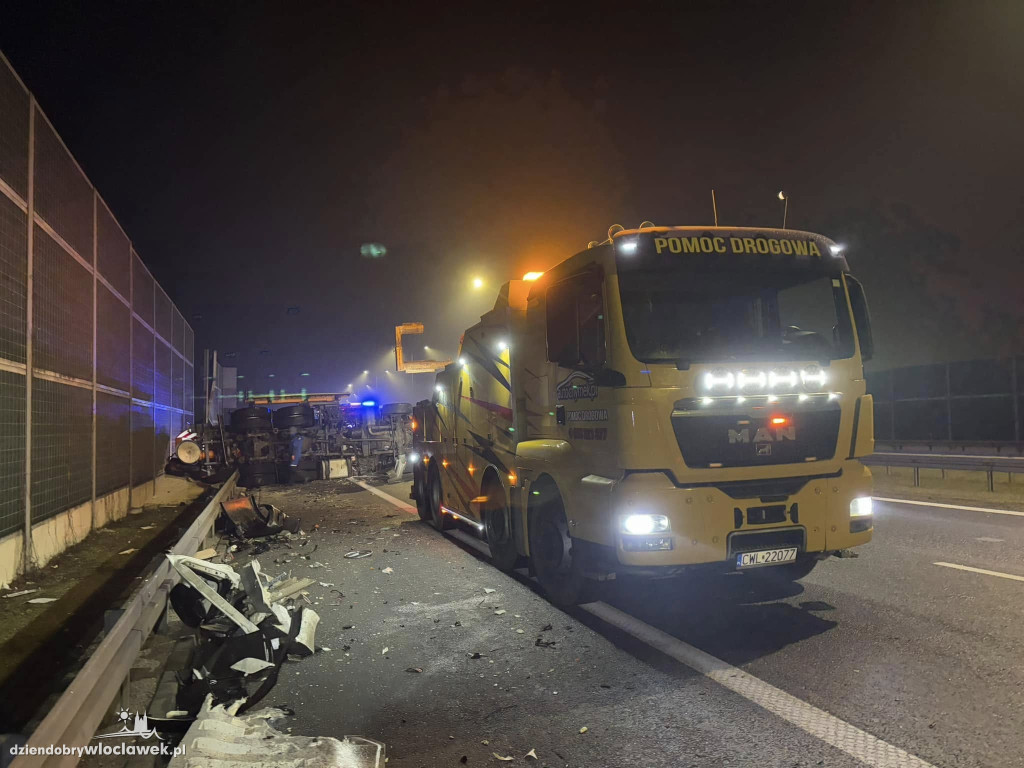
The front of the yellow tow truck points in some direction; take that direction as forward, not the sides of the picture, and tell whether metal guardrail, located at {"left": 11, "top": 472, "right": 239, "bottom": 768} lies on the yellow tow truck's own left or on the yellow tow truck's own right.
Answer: on the yellow tow truck's own right

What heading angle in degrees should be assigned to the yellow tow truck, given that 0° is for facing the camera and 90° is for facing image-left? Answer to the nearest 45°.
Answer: approximately 315°

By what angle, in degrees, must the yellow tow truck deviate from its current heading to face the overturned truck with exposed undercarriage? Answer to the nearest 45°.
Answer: approximately 180°

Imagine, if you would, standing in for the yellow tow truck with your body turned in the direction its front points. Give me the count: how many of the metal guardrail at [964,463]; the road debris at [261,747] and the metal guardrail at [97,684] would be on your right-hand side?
2

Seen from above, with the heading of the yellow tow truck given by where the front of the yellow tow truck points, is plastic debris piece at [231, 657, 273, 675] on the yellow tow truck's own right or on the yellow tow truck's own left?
on the yellow tow truck's own right

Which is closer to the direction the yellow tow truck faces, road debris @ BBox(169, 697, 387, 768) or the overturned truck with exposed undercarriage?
the road debris

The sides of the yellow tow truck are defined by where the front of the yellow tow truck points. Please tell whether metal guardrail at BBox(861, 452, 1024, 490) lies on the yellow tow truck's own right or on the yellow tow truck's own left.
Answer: on the yellow tow truck's own left

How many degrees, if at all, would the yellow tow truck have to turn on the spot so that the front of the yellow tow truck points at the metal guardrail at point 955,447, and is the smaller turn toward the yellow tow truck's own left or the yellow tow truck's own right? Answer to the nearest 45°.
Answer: approximately 90° to the yellow tow truck's own left

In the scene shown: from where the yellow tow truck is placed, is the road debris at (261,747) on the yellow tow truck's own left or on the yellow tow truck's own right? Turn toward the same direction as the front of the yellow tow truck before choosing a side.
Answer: on the yellow tow truck's own right
